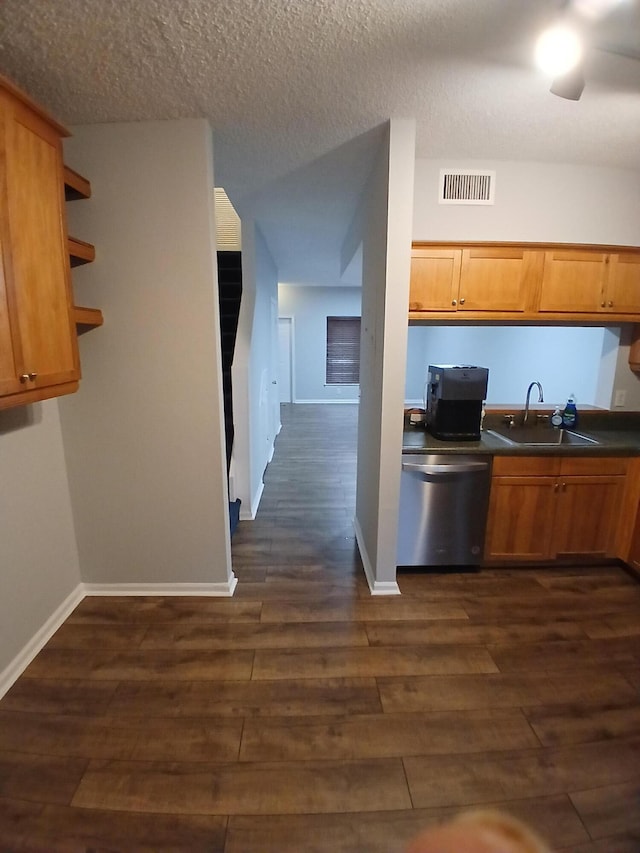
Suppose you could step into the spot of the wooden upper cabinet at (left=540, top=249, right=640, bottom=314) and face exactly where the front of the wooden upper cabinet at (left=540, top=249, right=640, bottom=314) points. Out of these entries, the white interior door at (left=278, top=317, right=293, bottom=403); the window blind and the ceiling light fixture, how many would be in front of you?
1

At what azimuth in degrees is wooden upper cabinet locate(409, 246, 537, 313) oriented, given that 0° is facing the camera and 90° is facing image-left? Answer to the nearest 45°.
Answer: approximately 0°

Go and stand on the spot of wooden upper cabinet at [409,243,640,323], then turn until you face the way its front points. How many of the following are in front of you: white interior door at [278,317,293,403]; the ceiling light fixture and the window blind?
1

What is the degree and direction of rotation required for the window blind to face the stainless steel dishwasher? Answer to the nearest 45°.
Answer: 0° — it already faces it

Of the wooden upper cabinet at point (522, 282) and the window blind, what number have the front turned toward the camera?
2

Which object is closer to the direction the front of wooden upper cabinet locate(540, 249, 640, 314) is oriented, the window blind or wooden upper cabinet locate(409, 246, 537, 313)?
the wooden upper cabinet

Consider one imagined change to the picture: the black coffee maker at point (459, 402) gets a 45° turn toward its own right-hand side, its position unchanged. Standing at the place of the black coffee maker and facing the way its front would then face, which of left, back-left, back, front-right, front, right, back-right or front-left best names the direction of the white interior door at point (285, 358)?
right

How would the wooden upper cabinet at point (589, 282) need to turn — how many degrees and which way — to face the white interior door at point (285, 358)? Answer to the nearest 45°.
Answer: approximately 135° to its right
